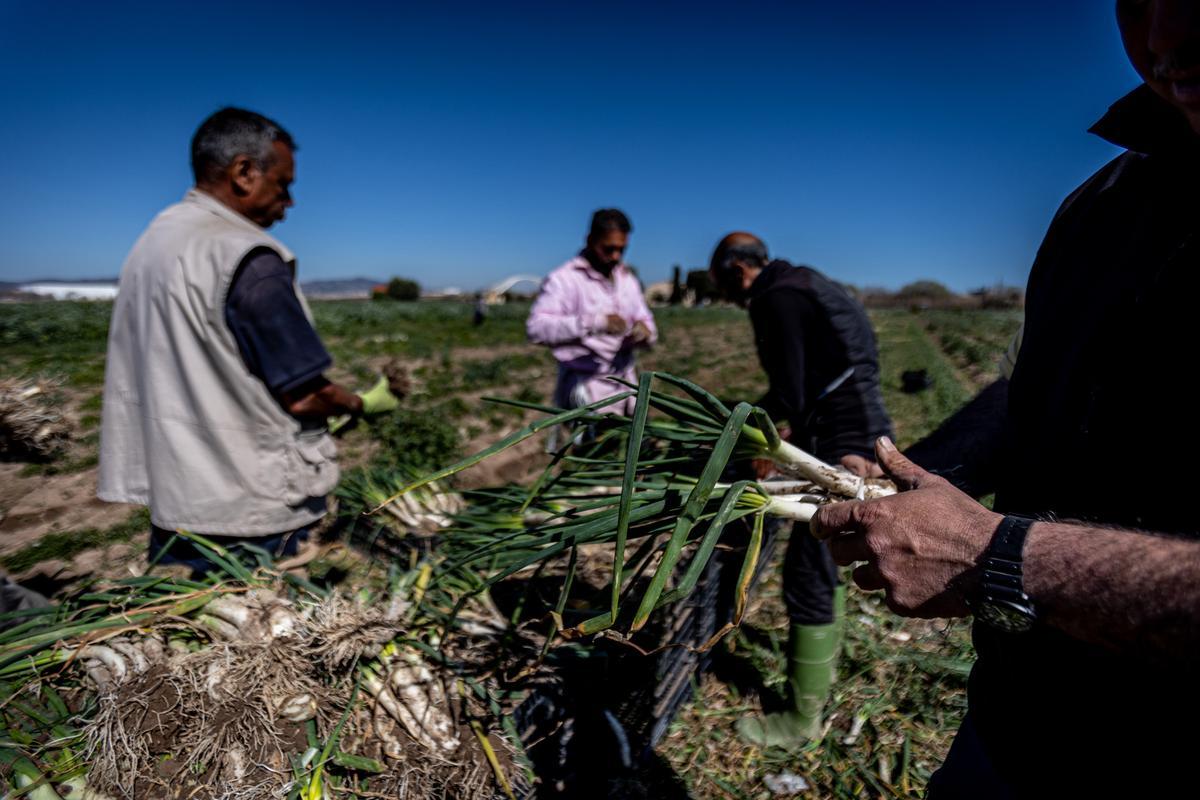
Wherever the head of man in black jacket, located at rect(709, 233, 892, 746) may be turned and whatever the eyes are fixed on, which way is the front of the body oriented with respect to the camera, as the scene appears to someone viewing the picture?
to the viewer's left

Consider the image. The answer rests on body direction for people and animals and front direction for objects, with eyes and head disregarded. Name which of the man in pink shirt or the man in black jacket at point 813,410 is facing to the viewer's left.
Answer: the man in black jacket

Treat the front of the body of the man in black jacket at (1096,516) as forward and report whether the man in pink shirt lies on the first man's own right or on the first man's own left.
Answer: on the first man's own right

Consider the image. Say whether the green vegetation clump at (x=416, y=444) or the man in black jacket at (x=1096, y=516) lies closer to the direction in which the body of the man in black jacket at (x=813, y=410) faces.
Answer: the green vegetation clump

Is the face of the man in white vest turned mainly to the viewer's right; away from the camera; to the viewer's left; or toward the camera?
to the viewer's right

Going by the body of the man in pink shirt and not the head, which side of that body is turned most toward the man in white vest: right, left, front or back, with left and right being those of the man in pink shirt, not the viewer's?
right

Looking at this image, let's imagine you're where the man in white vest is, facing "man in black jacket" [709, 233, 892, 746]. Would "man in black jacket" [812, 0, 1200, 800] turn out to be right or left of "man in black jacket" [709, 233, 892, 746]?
right

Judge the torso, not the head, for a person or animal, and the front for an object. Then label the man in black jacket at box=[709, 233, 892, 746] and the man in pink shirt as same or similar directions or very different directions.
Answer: very different directions

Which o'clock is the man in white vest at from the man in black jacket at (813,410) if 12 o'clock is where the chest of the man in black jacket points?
The man in white vest is roughly at 11 o'clock from the man in black jacket.

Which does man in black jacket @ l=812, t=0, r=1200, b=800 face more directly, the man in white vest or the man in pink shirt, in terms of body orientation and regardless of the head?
the man in white vest
